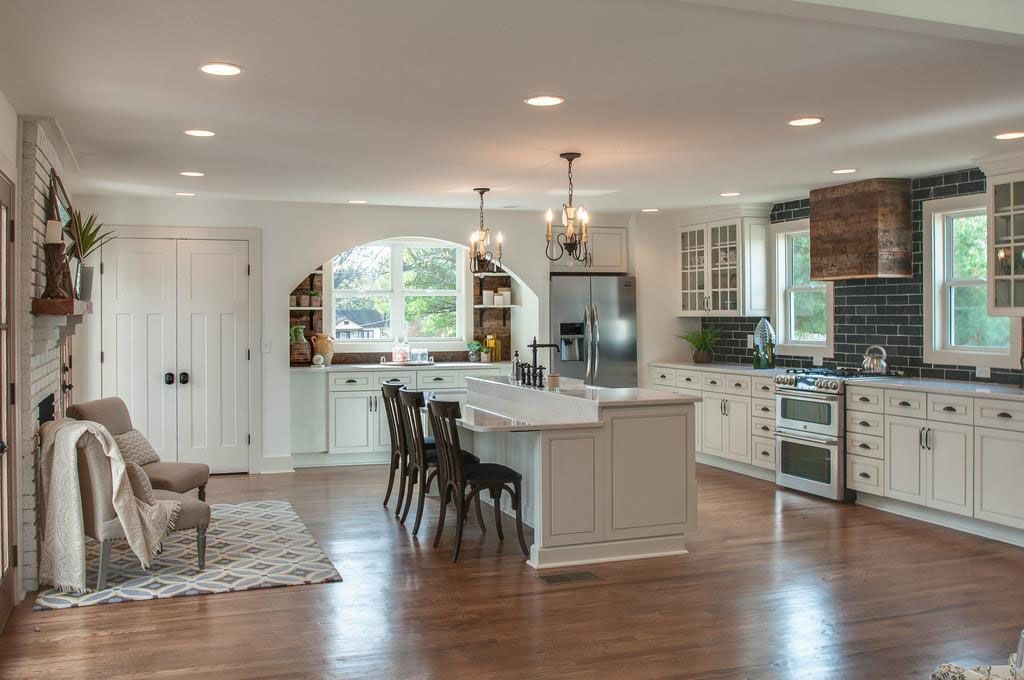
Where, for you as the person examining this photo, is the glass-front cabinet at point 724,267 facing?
facing the viewer and to the left of the viewer

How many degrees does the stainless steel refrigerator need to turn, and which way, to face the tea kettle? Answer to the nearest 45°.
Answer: approximately 45° to its left

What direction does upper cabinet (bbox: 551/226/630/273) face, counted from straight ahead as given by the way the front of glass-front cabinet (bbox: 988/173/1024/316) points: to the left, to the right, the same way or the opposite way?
to the left

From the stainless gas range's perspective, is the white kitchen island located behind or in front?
in front

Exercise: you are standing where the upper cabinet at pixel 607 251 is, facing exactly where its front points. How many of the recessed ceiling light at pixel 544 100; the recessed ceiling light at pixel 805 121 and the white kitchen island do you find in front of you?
3

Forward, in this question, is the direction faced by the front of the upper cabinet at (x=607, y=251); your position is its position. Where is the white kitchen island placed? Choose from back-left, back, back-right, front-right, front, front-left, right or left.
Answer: front

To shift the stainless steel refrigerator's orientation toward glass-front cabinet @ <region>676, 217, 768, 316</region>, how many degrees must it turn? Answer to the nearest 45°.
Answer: approximately 90° to its left

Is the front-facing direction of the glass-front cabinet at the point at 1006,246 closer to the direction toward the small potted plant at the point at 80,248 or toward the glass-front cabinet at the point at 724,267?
the small potted plant

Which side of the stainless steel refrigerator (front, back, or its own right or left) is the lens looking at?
front

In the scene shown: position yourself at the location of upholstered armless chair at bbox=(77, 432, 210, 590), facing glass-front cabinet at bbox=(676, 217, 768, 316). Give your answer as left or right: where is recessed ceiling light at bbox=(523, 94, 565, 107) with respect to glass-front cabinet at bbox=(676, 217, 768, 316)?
right

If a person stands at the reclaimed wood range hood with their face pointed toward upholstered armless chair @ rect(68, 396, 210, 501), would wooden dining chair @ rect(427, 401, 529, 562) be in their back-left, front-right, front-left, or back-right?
front-left

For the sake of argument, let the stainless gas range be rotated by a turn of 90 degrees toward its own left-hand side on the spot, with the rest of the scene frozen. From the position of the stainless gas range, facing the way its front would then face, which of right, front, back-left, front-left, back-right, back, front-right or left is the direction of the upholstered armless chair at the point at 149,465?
right

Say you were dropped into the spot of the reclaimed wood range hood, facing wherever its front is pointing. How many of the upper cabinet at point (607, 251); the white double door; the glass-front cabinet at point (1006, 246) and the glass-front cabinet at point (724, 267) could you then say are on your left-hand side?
1

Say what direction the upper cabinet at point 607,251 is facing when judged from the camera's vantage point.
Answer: facing the viewer

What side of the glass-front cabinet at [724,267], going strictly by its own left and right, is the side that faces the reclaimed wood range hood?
left

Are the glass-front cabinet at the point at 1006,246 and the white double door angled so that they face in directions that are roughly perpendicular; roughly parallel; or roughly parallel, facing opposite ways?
roughly perpendicular

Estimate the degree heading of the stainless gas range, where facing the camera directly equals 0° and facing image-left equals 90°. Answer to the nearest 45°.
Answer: approximately 45°

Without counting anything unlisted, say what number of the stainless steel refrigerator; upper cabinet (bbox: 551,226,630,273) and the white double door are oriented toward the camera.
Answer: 3
